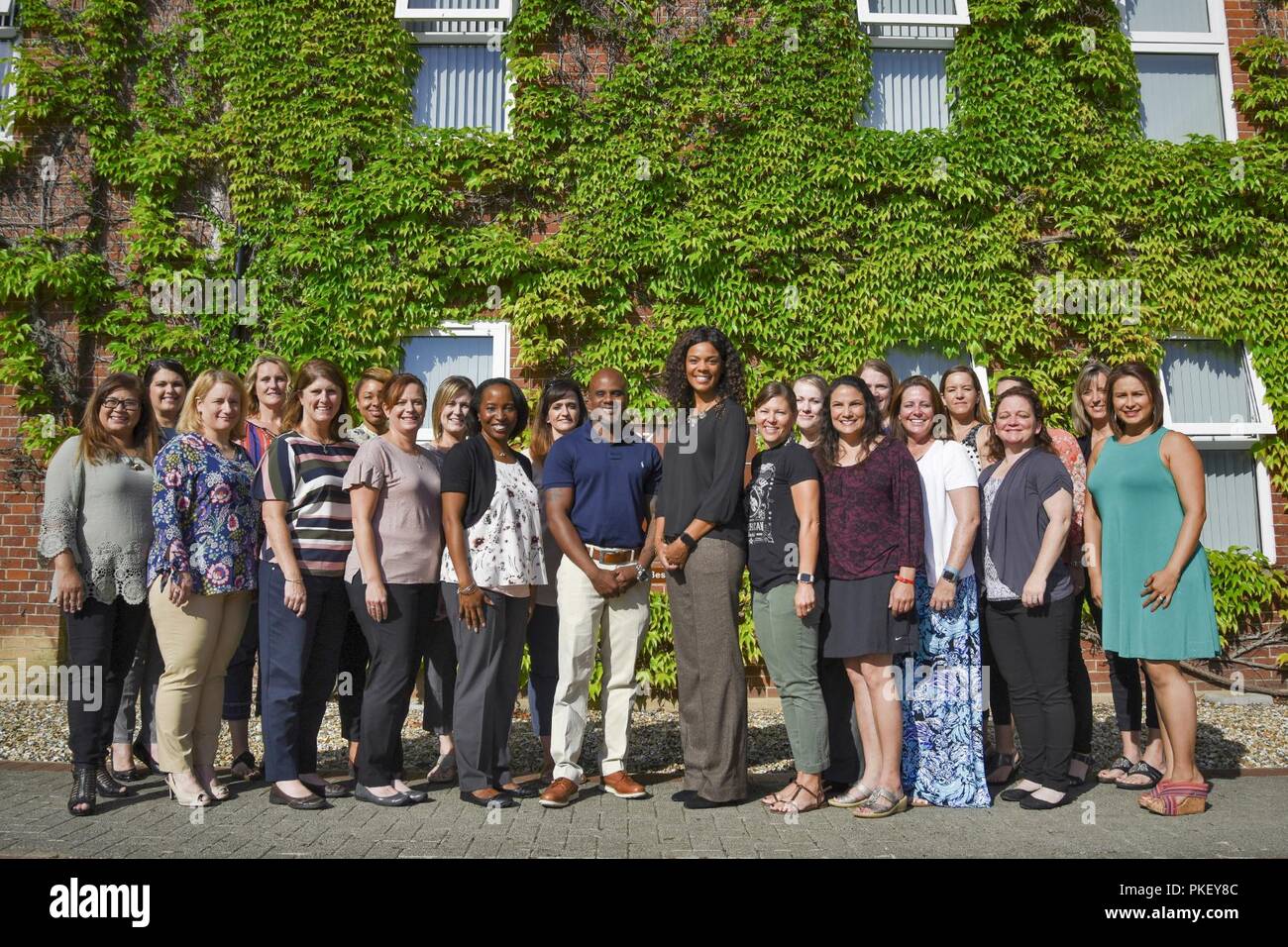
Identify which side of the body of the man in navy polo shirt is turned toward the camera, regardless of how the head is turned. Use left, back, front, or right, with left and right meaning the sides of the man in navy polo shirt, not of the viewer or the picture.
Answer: front

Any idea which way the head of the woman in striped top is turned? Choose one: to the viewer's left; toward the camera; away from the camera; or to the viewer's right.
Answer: toward the camera

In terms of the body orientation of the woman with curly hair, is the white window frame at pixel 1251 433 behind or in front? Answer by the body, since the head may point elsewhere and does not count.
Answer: behind

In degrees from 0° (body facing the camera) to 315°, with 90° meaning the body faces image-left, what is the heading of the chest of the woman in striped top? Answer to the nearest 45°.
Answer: approximately 315°

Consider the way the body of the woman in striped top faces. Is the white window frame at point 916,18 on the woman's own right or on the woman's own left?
on the woman's own left

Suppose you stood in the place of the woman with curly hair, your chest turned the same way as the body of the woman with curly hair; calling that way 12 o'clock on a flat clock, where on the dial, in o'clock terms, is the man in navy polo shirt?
The man in navy polo shirt is roughly at 2 o'clock from the woman with curly hair.

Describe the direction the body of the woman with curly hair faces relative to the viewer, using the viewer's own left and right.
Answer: facing the viewer and to the left of the viewer

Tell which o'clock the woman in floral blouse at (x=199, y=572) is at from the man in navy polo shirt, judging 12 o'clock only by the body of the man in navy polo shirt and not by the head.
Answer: The woman in floral blouse is roughly at 3 o'clock from the man in navy polo shirt.

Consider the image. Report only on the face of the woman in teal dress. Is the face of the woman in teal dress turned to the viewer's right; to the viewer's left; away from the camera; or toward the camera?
toward the camera

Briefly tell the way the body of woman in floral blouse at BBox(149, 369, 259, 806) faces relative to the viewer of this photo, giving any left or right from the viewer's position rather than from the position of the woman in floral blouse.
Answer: facing the viewer and to the right of the viewer

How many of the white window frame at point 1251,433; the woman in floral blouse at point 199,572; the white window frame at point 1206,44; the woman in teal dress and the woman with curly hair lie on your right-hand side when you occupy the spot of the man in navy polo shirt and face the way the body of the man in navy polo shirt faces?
1

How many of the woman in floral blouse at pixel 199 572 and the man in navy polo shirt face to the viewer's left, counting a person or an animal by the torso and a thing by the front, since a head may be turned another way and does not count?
0

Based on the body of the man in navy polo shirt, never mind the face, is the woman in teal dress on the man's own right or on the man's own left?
on the man's own left

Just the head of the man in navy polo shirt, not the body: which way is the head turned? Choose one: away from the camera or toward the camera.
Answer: toward the camera

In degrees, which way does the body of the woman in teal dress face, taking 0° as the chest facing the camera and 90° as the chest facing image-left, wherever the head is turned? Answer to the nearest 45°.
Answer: approximately 45°

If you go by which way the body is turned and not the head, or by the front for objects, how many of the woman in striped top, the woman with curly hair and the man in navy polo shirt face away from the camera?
0

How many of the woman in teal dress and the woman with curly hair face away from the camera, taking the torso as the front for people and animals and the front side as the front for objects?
0
